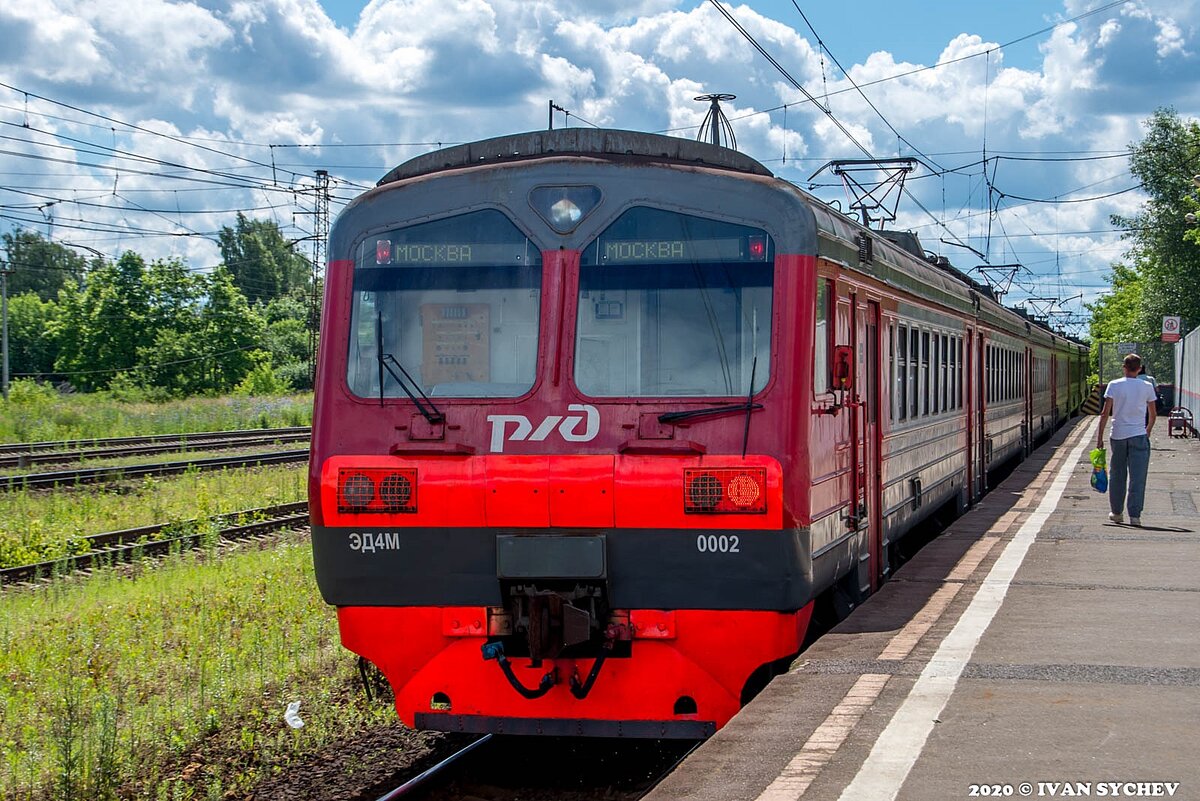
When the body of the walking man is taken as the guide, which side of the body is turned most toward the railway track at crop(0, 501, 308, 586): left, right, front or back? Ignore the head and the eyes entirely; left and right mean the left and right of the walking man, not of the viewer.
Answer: left

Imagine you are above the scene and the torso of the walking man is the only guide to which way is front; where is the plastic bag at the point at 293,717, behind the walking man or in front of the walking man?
behind

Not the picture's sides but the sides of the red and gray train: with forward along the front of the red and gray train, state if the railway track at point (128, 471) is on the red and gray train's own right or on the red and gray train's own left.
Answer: on the red and gray train's own right

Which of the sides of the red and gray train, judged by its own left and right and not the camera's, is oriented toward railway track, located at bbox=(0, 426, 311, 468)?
right

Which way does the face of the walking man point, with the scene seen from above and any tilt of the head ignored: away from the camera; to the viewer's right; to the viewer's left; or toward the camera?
away from the camera

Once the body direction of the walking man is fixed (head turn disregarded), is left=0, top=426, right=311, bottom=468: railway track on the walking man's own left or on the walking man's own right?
on the walking man's own left

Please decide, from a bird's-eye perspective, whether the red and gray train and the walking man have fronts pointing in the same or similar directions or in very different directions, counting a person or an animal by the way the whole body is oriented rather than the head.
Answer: very different directions

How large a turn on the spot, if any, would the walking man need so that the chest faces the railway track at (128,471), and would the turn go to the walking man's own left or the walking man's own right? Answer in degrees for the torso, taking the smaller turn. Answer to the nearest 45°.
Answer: approximately 90° to the walking man's own left

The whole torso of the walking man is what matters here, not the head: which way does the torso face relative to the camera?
away from the camera

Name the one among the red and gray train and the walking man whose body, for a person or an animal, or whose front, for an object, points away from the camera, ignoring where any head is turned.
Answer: the walking man

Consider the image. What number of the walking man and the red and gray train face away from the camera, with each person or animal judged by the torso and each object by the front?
1
